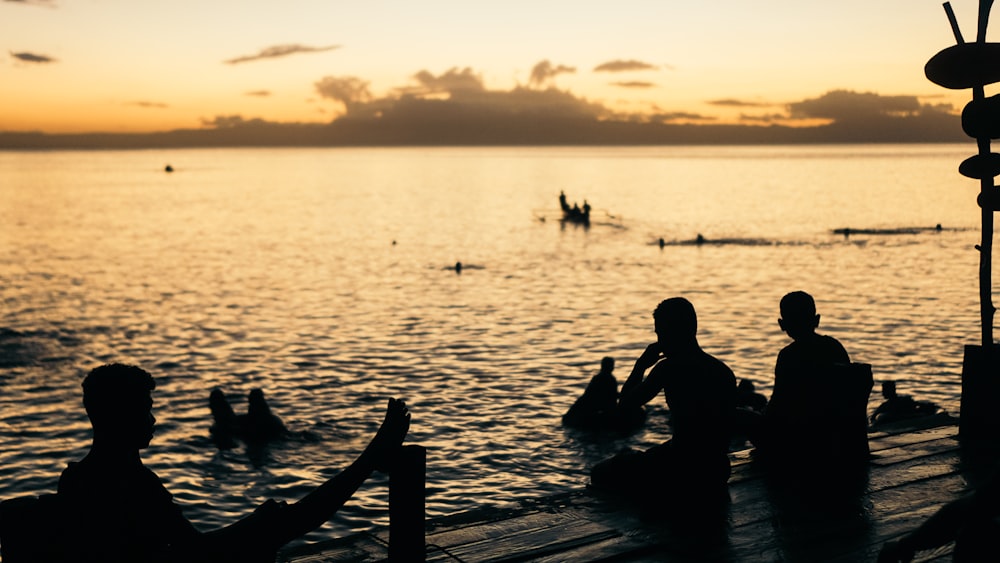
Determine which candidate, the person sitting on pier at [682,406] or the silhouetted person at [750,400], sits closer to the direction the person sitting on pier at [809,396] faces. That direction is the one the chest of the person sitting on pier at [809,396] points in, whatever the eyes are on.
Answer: the silhouetted person

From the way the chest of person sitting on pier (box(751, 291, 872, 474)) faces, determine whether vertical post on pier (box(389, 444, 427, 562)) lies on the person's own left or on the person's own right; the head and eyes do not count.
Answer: on the person's own left

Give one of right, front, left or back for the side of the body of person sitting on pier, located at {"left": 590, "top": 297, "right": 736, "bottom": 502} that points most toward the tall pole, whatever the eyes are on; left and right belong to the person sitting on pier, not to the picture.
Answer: right

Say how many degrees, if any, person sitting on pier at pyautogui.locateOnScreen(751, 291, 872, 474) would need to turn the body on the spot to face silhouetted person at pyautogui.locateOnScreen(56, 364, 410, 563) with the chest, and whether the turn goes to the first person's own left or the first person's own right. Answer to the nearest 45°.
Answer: approximately 90° to the first person's own left

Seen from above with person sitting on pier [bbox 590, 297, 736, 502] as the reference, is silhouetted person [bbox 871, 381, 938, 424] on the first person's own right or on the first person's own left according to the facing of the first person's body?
on the first person's own right

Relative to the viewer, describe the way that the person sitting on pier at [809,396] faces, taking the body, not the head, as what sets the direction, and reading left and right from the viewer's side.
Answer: facing away from the viewer and to the left of the viewer

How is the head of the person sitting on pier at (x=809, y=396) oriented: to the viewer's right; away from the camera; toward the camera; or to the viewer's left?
away from the camera

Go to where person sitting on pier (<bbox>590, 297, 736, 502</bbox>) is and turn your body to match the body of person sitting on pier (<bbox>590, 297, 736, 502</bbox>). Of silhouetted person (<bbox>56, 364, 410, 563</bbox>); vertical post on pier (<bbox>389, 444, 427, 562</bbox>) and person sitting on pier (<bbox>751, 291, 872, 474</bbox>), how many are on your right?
1

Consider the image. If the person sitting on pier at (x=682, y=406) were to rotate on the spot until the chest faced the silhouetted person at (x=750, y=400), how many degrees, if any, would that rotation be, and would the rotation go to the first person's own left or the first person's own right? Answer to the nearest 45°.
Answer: approximately 45° to the first person's own right

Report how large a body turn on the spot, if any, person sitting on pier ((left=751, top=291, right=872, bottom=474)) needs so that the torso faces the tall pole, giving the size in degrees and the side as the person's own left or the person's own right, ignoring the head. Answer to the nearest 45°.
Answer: approximately 90° to the person's own right

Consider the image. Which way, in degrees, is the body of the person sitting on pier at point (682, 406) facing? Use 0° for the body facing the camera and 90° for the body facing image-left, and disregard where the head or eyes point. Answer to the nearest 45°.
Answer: approximately 135°
